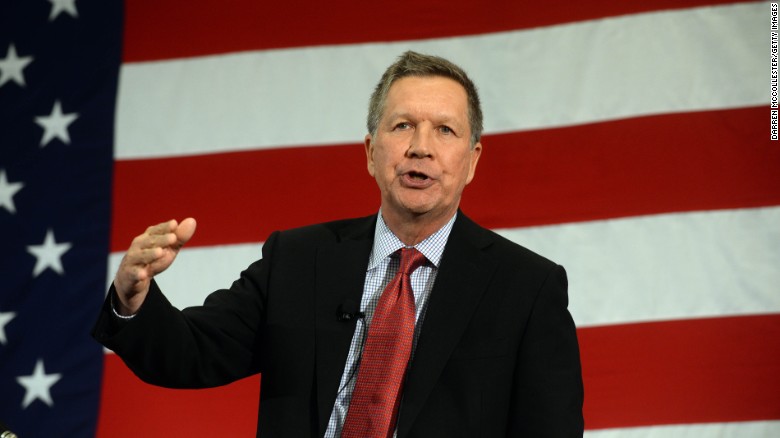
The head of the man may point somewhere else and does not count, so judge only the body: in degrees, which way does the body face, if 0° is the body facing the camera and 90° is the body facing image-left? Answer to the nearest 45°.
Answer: approximately 0°
